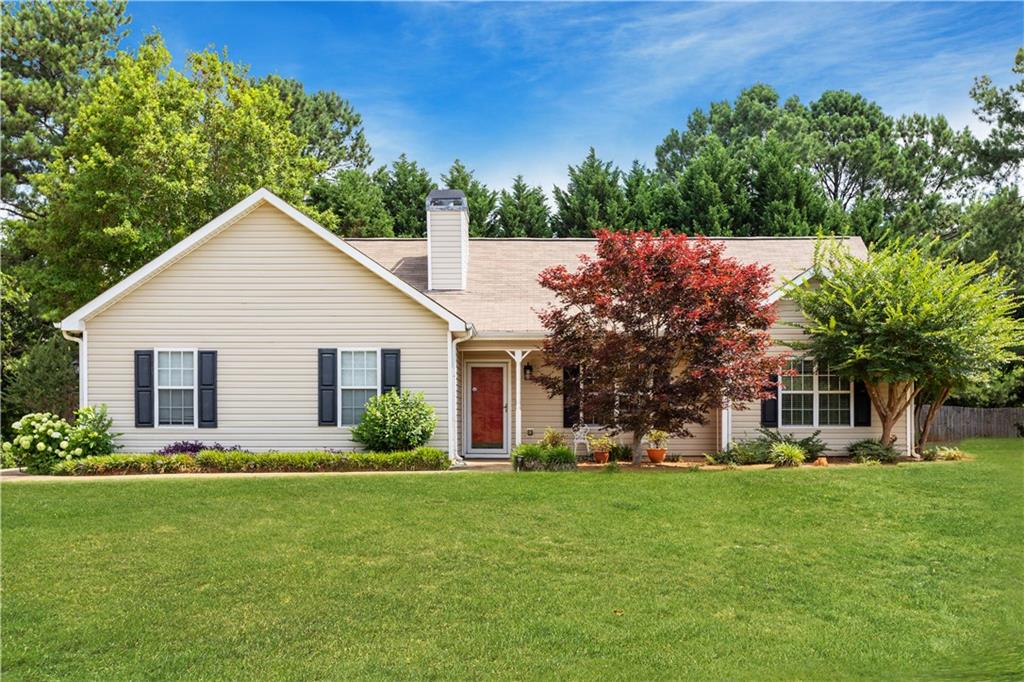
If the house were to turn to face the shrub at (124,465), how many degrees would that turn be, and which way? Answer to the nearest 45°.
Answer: approximately 45° to its right

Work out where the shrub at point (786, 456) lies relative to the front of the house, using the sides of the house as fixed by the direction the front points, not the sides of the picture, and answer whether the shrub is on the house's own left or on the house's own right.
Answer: on the house's own left

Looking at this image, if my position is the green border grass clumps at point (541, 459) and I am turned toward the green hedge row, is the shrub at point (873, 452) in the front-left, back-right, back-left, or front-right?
back-right

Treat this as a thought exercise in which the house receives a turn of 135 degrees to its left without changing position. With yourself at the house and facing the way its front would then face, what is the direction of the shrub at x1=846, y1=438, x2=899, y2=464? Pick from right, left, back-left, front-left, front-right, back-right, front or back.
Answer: front-right

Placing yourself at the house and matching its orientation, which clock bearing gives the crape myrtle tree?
The crape myrtle tree is roughly at 9 o'clock from the house.

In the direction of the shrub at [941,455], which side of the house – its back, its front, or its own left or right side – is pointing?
left

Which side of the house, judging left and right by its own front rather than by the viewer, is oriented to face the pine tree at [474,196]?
back

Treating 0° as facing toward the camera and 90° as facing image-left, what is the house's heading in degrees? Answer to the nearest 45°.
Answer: approximately 0°

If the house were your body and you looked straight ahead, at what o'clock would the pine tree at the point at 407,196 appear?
The pine tree is roughly at 6 o'clock from the house.
